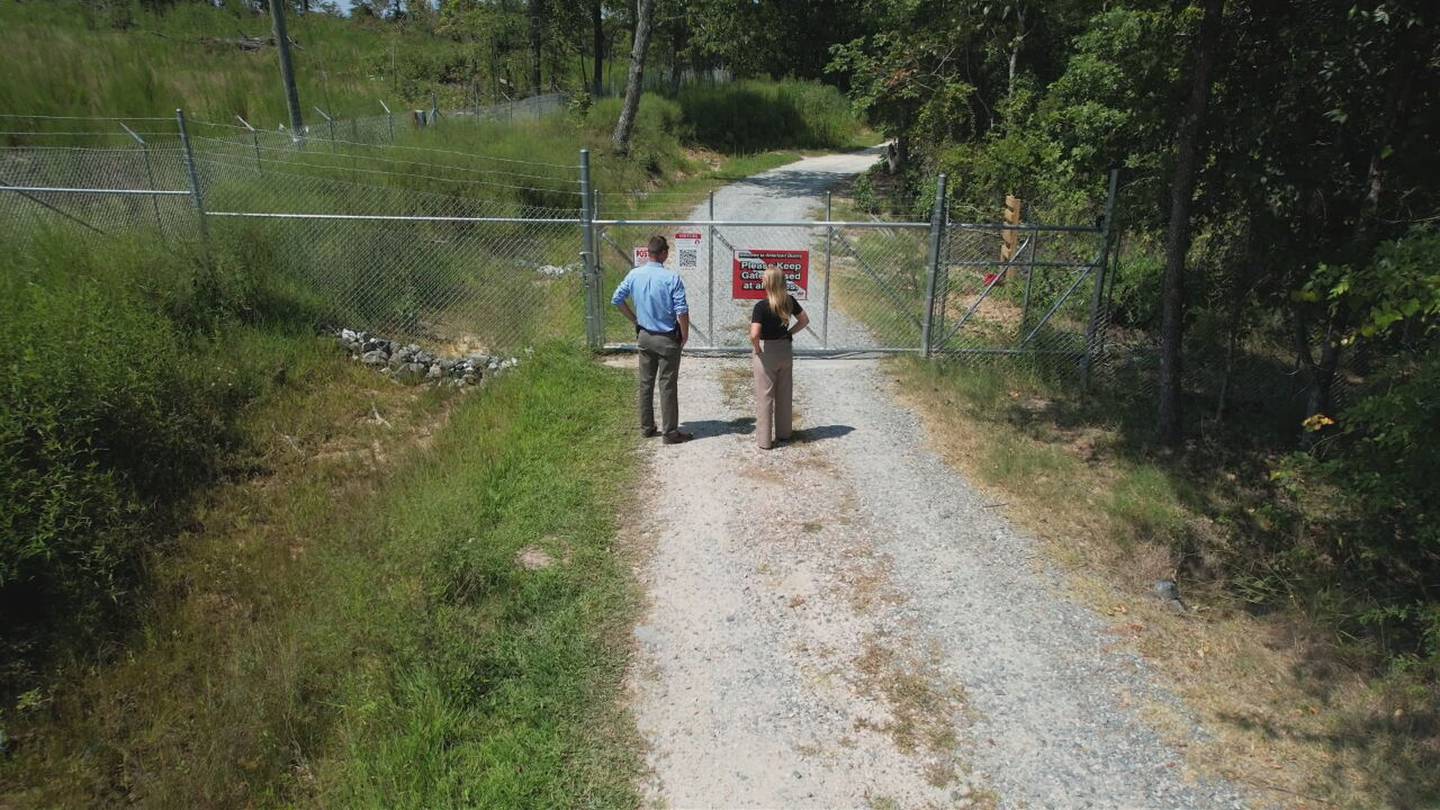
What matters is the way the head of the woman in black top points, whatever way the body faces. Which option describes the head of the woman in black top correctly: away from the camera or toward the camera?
away from the camera

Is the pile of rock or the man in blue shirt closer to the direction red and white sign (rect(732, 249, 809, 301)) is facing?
the man in blue shirt

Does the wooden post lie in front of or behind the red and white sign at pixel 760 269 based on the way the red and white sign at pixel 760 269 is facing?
behind

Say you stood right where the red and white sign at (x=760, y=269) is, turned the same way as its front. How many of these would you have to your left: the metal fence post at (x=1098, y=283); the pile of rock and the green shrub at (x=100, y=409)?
1

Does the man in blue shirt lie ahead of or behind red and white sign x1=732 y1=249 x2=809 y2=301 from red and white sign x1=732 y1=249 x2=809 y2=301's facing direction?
ahead

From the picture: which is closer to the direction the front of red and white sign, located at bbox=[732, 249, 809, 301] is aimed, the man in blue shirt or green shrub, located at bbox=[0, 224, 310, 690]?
the man in blue shirt

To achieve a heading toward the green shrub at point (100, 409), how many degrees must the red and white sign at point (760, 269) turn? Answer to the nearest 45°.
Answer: approximately 45° to its right

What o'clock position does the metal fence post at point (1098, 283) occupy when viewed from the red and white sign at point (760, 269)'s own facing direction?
The metal fence post is roughly at 9 o'clock from the red and white sign.

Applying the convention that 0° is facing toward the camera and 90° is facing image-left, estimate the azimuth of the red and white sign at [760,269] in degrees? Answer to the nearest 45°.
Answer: approximately 0°

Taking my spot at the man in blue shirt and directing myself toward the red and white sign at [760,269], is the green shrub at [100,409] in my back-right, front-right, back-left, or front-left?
back-left

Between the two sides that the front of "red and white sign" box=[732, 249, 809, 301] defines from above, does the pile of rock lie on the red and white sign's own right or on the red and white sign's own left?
on the red and white sign's own right
